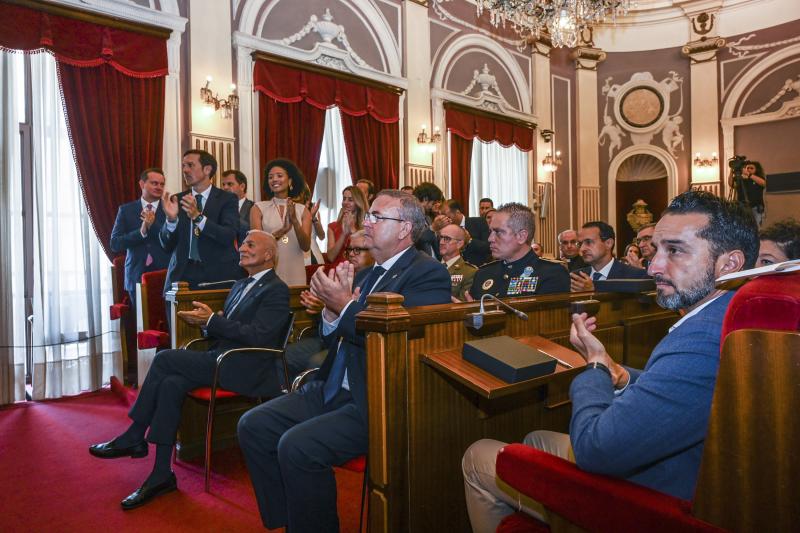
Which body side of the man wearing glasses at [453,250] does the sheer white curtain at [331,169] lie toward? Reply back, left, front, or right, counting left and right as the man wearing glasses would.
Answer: right

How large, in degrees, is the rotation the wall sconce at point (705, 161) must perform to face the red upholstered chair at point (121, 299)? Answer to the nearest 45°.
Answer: approximately 45° to its right

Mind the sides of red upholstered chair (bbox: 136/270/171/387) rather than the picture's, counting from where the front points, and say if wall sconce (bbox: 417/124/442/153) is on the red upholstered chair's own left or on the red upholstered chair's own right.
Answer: on the red upholstered chair's own left

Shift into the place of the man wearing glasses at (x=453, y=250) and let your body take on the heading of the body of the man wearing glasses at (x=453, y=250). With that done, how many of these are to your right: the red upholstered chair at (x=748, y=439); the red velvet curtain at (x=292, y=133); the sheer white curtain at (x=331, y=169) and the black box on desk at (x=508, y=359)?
2

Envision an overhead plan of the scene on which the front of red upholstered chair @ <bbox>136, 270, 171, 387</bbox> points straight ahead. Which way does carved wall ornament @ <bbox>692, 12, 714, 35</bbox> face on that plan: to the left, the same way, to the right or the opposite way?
to the right

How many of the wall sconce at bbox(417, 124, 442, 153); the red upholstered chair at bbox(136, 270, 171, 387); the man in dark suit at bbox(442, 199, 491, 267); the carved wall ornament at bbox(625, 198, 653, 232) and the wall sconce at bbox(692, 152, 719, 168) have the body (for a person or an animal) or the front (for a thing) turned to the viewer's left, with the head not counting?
1

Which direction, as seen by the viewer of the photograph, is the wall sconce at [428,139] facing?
facing the viewer and to the right of the viewer

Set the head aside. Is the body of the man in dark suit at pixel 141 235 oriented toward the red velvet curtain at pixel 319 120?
no

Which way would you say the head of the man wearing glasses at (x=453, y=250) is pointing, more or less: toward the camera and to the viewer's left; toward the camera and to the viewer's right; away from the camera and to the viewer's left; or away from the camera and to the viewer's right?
toward the camera and to the viewer's left

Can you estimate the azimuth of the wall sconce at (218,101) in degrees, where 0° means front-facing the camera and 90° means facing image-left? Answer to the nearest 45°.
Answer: approximately 315°

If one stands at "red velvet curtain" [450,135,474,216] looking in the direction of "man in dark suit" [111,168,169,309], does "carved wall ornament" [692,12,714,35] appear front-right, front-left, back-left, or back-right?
back-left

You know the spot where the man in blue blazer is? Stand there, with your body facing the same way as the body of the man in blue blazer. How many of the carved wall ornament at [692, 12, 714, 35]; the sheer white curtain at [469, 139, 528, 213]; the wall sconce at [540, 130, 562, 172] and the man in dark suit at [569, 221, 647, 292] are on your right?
4

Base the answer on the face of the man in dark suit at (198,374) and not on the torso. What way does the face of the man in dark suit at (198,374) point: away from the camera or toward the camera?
toward the camera

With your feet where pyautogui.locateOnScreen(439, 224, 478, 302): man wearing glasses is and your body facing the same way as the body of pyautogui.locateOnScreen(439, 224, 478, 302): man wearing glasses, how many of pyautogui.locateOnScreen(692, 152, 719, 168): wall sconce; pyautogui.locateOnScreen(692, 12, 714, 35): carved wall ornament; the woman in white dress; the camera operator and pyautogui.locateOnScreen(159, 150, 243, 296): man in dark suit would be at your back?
3

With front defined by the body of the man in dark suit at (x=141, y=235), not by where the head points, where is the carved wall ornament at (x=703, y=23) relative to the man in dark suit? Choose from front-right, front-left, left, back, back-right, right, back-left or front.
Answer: front-left

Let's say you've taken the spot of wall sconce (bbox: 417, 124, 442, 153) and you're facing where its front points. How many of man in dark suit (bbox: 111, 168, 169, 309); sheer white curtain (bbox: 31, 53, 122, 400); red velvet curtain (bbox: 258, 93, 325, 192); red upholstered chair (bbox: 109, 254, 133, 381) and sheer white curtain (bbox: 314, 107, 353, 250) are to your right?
5

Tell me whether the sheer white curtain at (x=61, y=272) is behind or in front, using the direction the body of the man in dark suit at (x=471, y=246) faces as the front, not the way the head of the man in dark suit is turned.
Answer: in front

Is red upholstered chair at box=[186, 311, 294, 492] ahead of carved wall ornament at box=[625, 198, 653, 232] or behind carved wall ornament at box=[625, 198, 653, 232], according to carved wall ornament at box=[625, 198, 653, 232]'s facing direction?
ahead
